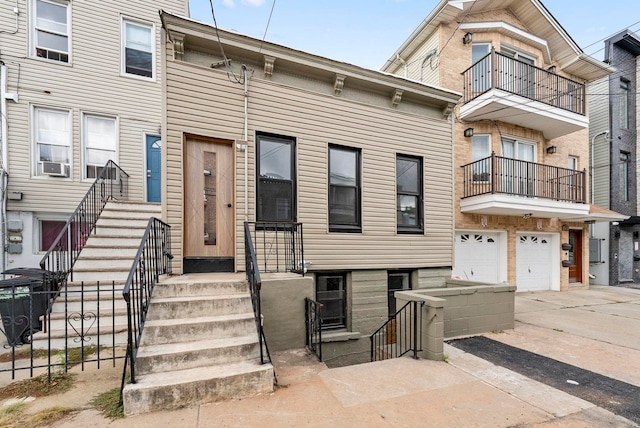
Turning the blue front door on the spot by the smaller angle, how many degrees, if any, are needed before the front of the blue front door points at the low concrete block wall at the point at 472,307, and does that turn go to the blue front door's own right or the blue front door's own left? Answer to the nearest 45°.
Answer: approximately 45° to the blue front door's own left

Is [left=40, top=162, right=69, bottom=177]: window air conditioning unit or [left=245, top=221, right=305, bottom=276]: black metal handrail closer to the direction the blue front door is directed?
the black metal handrail

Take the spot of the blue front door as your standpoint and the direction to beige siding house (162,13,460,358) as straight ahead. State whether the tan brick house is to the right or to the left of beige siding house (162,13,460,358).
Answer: left

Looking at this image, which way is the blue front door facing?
toward the camera

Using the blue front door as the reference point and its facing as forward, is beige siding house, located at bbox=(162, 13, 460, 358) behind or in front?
in front

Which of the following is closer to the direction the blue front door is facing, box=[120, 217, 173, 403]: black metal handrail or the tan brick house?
the black metal handrail

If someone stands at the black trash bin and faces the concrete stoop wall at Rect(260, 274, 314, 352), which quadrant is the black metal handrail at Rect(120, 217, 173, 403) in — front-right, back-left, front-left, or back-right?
front-right

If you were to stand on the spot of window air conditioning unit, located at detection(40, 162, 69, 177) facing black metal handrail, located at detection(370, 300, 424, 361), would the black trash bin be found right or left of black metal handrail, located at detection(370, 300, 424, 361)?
right

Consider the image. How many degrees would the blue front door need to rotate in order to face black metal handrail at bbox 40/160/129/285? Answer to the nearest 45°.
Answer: approximately 45° to its right

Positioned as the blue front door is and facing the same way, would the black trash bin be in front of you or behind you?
in front

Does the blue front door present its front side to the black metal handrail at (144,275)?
yes
